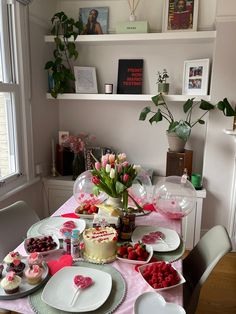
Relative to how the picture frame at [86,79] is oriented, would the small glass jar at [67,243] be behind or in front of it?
in front

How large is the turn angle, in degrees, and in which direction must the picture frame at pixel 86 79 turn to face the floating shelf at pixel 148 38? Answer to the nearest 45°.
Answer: approximately 45° to its left

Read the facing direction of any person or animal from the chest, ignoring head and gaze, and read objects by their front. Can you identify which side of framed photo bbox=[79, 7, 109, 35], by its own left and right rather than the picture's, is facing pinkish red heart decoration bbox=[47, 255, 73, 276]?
front

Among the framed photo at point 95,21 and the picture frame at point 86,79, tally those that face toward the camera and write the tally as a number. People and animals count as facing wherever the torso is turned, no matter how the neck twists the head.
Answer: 2

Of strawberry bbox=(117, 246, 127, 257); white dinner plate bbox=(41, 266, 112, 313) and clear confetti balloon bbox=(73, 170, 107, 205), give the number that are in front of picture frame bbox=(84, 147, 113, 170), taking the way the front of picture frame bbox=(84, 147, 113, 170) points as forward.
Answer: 3

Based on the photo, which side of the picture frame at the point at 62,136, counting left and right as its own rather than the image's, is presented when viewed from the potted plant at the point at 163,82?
left

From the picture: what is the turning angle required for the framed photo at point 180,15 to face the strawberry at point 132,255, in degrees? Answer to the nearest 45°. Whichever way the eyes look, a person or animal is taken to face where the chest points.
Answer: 0° — it already faces it

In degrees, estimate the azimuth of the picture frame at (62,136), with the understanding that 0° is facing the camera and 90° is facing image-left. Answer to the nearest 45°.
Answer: approximately 0°

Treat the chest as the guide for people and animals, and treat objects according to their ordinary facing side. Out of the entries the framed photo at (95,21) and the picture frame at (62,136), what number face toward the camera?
2

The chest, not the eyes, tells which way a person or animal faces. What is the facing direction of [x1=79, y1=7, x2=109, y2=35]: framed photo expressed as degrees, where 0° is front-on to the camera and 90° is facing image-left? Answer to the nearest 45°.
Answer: approximately 0°
